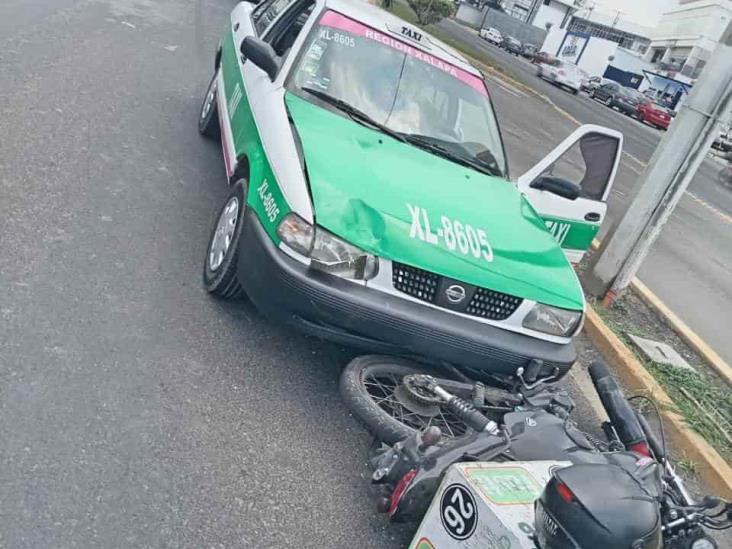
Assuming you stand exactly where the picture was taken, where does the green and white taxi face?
facing the viewer and to the right of the viewer

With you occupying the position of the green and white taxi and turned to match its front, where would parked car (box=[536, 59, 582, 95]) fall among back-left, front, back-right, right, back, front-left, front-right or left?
back-left

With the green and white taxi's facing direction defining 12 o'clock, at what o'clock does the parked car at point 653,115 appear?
The parked car is roughly at 8 o'clock from the green and white taxi.

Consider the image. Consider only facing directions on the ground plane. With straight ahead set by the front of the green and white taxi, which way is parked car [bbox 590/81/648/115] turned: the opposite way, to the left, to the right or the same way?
the opposite way

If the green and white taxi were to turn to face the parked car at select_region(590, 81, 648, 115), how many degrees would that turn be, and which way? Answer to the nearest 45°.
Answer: approximately 135° to its left

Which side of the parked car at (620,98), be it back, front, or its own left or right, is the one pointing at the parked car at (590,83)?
front

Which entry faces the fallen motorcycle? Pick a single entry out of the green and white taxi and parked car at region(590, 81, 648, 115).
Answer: the green and white taxi

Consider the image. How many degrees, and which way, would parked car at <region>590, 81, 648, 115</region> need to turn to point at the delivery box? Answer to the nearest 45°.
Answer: approximately 135° to its left

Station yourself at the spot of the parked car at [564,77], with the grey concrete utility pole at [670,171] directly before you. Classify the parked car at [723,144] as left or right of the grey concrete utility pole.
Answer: left

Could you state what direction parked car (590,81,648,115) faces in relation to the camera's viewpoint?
facing away from the viewer and to the left of the viewer

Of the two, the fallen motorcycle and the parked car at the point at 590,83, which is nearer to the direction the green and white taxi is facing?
the fallen motorcycle

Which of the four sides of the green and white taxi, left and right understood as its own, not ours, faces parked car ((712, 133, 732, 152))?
left

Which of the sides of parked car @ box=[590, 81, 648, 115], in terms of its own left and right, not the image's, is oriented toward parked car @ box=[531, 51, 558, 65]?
front

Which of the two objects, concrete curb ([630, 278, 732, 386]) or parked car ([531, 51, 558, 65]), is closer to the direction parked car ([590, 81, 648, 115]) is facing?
the parked car

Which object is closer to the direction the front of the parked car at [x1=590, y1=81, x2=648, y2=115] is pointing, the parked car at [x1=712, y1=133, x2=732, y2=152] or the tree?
the tree
